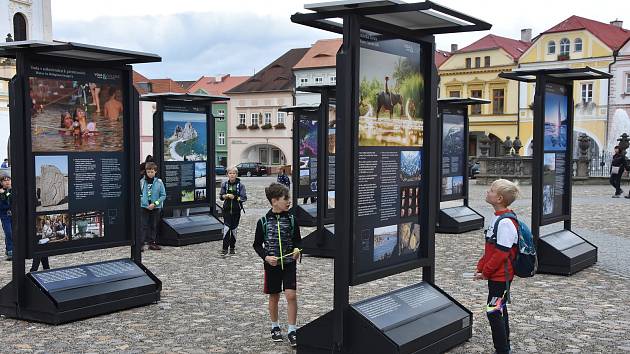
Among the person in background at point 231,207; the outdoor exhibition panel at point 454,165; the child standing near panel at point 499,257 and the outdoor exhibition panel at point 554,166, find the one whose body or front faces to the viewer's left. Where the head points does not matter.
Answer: the child standing near panel

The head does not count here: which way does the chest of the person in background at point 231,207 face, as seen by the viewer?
toward the camera

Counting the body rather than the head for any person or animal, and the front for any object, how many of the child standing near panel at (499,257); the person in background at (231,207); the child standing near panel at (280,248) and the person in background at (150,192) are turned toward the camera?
3

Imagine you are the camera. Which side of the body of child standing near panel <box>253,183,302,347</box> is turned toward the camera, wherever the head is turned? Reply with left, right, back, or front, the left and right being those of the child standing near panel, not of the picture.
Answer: front

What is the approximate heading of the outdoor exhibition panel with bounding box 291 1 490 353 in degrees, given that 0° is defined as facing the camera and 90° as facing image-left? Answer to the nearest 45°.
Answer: approximately 315°

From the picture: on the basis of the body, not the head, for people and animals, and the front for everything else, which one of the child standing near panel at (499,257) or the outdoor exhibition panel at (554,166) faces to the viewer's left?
the child standing near panel

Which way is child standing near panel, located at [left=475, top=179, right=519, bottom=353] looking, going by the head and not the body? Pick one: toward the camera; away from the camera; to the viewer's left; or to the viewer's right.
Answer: to the viewer's left

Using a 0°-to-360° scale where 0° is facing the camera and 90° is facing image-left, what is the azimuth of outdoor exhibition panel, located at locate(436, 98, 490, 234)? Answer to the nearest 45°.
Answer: approximately 315°

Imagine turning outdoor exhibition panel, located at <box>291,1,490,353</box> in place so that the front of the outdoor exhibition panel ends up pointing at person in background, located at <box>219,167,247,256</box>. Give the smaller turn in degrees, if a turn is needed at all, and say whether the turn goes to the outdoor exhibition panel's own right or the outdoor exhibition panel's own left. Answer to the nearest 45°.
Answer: approximately 180°

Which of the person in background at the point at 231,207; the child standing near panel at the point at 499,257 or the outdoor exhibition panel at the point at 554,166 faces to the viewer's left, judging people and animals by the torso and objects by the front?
the child standing near panel

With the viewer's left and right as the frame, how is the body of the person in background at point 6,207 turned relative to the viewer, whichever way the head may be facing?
facing the viewer and to the right of the viewer
